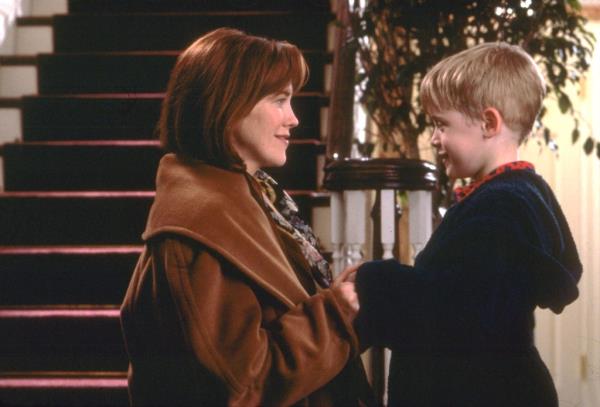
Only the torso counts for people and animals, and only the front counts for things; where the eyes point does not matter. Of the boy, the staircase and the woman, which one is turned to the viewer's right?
the woman

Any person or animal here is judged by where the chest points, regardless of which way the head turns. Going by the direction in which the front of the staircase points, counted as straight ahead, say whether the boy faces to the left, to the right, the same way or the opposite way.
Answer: to the right

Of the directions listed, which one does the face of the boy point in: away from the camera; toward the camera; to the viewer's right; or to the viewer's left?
to the viewer's left

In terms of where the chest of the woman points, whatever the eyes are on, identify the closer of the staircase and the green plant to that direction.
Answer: the green plant

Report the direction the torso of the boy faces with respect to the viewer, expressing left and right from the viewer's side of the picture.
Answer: facing to the left of the viewer

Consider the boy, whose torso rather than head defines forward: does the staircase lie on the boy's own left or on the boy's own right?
on the boy's own right

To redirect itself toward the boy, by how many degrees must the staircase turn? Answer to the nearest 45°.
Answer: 0° — it already faces them

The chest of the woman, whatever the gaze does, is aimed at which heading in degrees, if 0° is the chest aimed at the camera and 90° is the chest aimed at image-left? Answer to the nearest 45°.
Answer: approximately 270°

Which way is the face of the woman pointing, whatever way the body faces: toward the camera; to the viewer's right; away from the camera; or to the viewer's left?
to the viewer's right

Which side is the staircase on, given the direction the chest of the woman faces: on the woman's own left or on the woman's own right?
on the woman's own left

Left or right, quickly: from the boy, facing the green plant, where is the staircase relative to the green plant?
left

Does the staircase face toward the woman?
yes

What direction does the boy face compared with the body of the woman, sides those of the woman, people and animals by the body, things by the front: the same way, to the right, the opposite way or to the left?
the opposite way

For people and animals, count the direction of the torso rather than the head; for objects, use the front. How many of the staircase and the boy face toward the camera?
1
